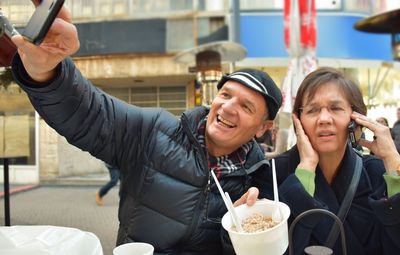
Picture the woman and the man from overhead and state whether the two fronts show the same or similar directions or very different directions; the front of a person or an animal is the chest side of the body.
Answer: same or similar directions

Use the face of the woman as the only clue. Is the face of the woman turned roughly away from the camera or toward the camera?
toward the camera

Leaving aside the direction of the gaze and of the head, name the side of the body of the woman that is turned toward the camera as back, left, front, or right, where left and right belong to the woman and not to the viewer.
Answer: front

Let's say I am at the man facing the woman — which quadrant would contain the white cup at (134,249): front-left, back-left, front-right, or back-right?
back-right

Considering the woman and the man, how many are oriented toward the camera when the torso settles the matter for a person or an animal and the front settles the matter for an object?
2

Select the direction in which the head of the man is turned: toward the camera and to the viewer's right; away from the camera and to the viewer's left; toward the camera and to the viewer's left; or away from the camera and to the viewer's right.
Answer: toward the camera and to the viewer's left

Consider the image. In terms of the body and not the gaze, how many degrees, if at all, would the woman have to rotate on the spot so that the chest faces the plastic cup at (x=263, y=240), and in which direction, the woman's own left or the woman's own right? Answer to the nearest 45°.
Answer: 0° — they already face it

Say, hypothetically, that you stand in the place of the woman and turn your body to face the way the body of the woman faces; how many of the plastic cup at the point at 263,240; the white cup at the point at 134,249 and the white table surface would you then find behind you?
0

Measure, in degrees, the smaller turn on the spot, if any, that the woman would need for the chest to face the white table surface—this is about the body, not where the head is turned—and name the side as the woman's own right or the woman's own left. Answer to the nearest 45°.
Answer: approximately 45° to the woman's own right
